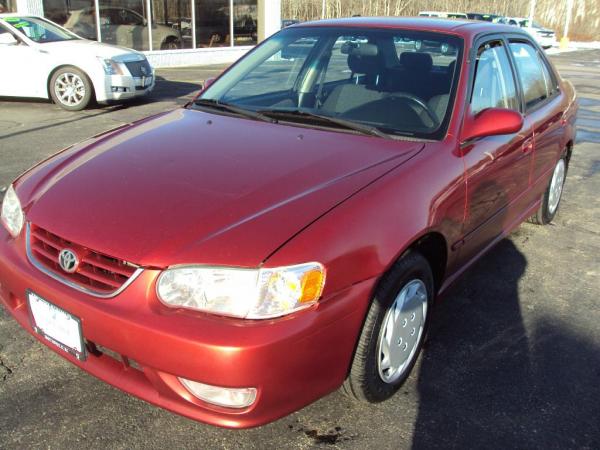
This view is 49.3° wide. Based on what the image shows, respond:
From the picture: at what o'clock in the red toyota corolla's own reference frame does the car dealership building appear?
The car dealership building is roughly at 4 o'clock from the red toyota corolla.
